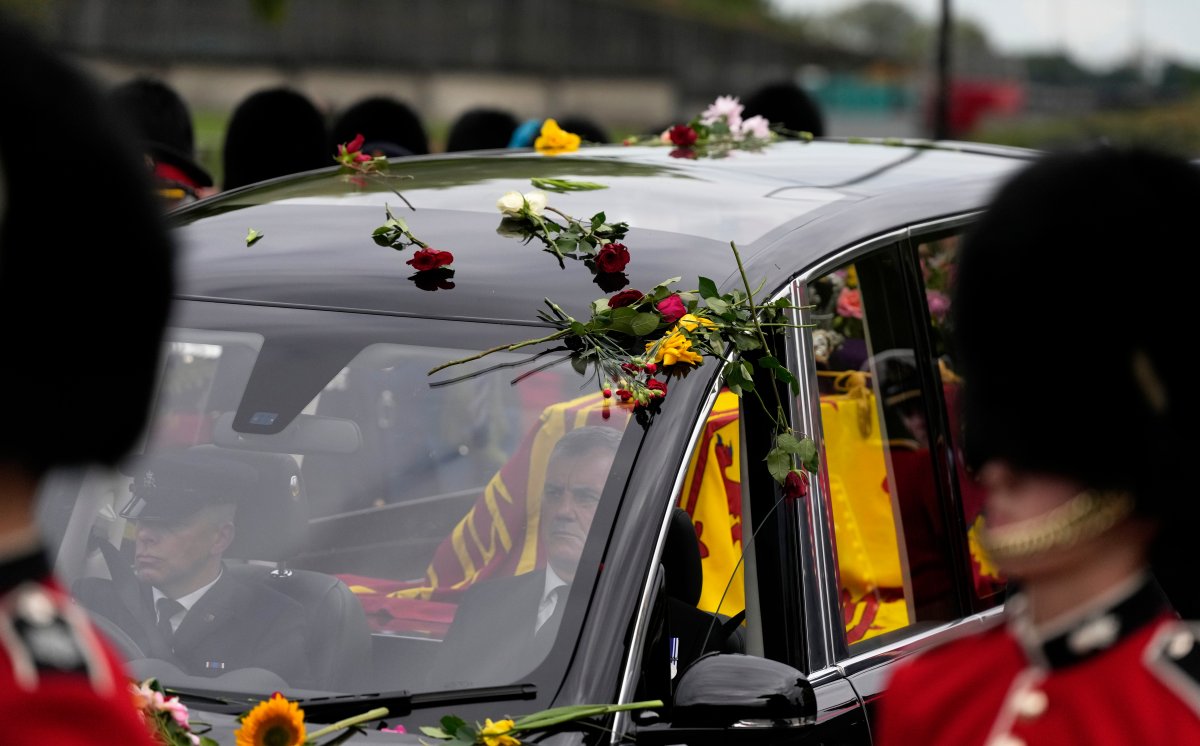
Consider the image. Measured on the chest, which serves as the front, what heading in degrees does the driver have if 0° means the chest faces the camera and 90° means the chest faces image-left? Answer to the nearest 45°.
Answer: approximately 45°

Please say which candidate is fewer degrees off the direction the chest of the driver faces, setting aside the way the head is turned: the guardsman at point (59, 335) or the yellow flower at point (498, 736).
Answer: the guardsman

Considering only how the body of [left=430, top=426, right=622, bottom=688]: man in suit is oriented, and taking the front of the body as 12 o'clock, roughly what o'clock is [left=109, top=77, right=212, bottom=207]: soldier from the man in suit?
The soldier is roughly at 4 o'clock from the man in suit.
